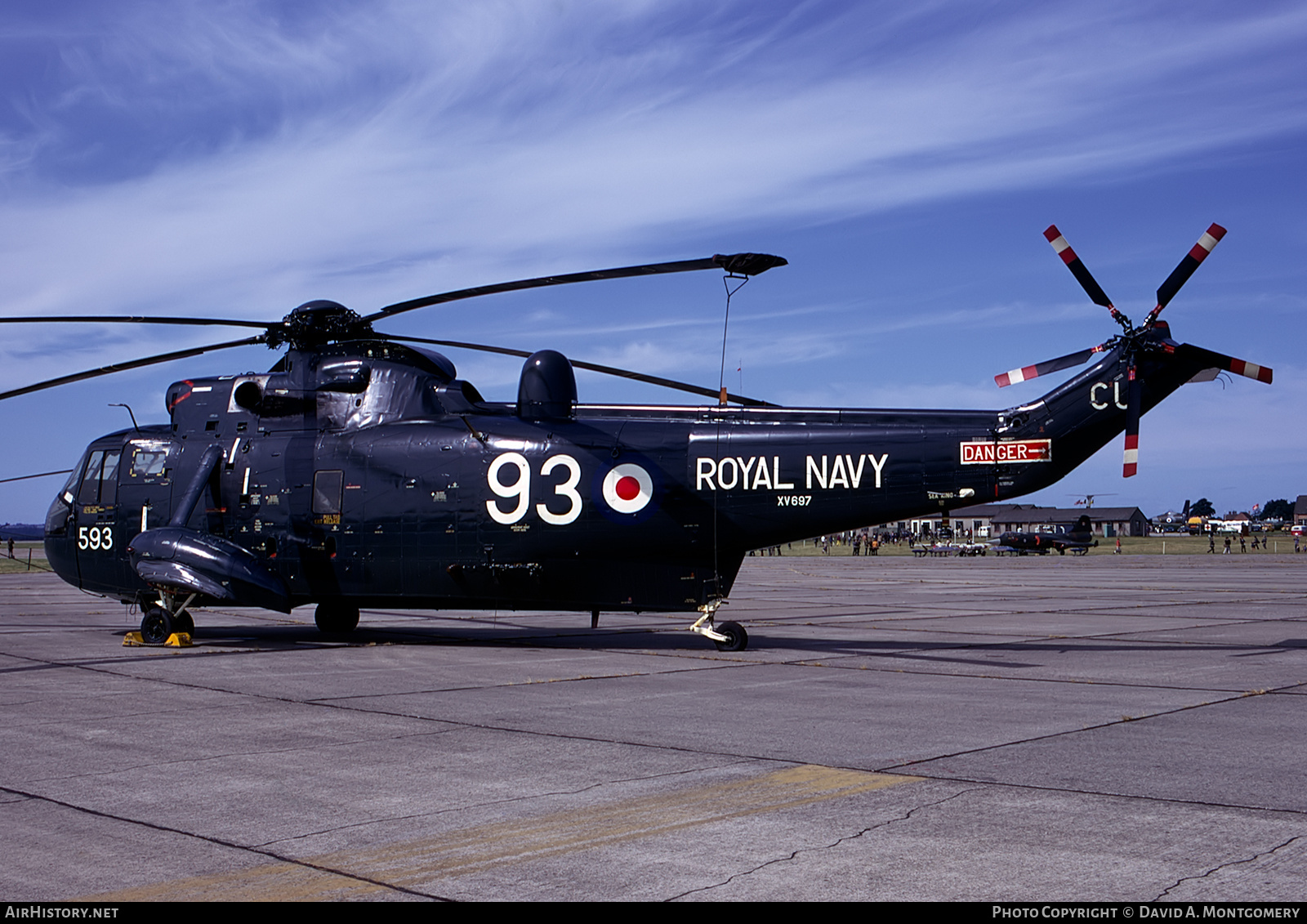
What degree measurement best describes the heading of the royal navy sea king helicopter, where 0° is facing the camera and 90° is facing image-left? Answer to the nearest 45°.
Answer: approximately 90°
